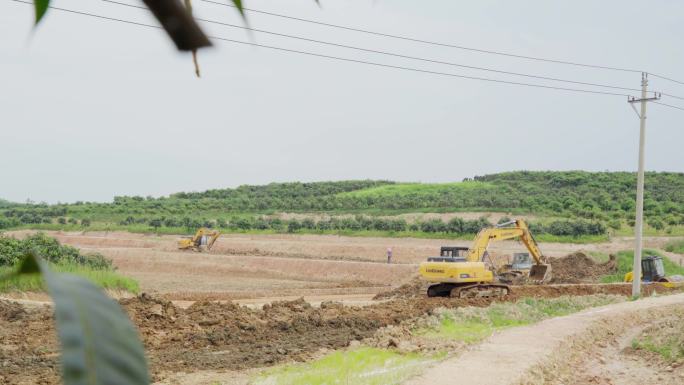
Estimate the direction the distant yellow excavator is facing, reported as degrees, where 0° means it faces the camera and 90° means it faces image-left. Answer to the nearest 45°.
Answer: approximately 270°

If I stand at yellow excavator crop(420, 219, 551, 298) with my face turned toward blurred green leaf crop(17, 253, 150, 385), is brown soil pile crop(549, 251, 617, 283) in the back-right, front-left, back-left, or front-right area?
back-left

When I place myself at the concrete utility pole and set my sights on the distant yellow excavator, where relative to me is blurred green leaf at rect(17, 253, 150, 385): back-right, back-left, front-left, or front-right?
back-left

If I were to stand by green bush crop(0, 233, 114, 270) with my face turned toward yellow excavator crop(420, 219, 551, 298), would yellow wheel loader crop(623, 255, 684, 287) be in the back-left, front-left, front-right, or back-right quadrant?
front-left

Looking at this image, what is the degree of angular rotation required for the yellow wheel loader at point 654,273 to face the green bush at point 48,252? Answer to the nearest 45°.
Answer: approximately 45° to its left

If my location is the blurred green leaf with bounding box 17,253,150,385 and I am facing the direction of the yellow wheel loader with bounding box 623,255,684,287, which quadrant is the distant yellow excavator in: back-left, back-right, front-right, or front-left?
front-left

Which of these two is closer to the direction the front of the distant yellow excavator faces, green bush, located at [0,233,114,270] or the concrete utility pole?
the concrete utility pole

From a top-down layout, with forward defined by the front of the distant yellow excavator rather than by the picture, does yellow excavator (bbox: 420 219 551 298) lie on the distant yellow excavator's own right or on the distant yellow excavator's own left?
on the distant yellow excavator's own right

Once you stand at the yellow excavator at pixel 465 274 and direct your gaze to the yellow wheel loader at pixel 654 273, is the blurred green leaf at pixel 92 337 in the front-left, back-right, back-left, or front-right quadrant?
back-right

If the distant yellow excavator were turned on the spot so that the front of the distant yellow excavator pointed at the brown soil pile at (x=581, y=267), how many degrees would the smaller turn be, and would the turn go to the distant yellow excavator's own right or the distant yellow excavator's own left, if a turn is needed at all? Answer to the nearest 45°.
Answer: approximately 45° to the distant yellow excavator's own right

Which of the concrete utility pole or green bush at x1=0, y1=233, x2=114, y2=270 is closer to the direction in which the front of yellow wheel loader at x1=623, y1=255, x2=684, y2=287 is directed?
the green bush
